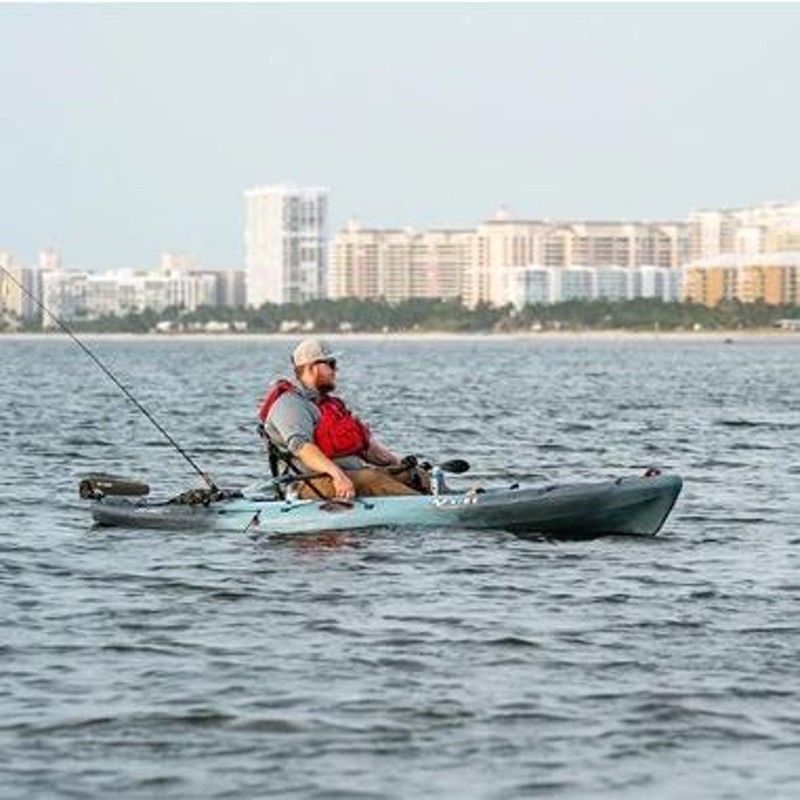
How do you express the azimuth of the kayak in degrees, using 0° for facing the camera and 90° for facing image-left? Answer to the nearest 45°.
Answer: approximately 270°

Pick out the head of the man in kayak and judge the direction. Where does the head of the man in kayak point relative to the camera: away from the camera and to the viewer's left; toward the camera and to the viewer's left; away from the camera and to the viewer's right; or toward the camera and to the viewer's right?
toward the camera and to the viewer's right
